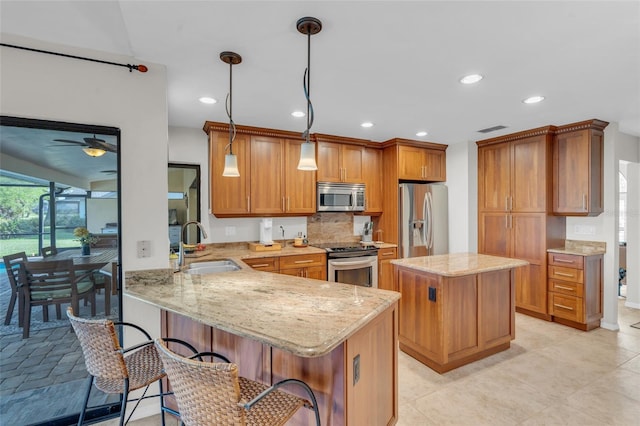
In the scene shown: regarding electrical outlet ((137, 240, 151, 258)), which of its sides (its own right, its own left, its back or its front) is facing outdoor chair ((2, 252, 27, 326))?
right

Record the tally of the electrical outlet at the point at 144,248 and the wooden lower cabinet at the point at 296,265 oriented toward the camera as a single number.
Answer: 2

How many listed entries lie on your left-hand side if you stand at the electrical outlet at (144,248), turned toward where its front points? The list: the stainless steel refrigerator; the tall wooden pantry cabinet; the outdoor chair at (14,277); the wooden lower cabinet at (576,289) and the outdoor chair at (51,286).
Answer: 3

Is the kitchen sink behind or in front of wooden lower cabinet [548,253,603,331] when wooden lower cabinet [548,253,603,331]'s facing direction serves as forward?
in front

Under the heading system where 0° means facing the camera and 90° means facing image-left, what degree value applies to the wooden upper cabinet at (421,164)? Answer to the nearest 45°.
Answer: approximately 315°

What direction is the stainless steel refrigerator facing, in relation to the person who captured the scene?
facing the viewer and to the right of the viewer

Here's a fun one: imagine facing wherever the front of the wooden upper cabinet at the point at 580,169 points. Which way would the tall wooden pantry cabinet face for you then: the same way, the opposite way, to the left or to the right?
the same way

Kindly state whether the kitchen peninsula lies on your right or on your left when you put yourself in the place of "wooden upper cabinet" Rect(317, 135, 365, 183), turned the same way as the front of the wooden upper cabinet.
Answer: on your right

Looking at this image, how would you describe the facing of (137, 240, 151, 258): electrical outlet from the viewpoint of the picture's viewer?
facing the viewer

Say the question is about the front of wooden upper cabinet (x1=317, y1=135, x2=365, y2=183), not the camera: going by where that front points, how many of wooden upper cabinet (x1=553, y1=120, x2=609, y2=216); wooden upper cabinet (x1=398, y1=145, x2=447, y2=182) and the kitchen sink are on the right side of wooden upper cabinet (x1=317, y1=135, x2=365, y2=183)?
1

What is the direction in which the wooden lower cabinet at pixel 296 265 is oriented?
toward the camera

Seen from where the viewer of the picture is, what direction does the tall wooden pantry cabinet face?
facing the viewer and to the left of the viewer
